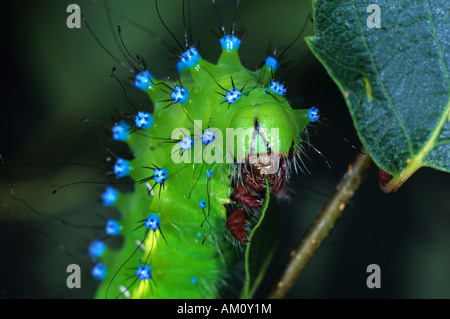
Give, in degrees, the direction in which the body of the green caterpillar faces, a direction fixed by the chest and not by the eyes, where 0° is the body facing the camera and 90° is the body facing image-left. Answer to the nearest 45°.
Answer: approximately 315°
